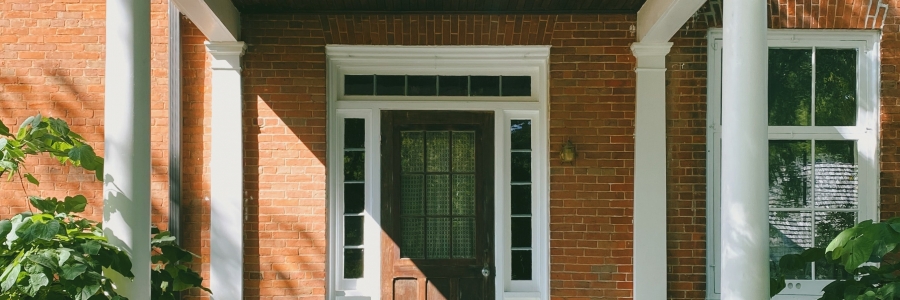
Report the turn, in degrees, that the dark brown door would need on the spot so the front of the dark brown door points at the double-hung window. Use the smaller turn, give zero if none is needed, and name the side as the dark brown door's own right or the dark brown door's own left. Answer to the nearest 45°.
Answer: approximately 90° to the dark brown door's own left

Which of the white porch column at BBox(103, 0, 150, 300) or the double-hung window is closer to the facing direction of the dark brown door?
the white porch column

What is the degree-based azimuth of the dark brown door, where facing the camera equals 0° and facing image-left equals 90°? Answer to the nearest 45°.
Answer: approximately 0°

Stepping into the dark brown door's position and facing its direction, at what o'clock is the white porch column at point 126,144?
The white porch column is roughly at 1 o'clock from the dark brown door.

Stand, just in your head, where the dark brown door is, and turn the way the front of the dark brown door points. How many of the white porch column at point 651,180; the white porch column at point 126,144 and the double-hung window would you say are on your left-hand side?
2

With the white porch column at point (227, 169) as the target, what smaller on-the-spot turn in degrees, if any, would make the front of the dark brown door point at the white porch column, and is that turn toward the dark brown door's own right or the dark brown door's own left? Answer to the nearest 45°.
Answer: approximately 90° to the dark brown door's own right

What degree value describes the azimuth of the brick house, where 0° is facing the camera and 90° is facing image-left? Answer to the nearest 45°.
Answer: approximately 0°
